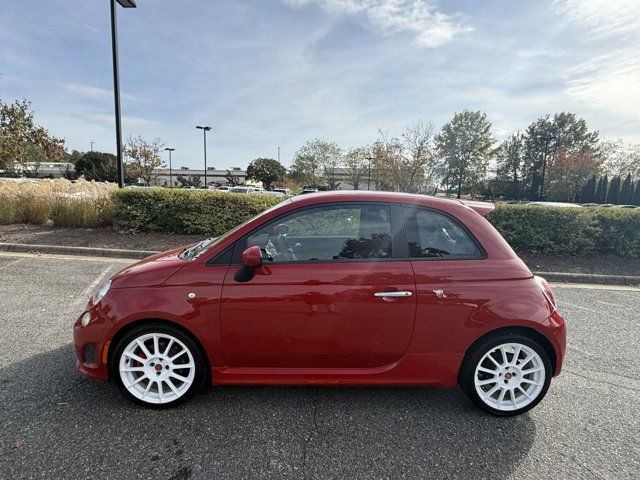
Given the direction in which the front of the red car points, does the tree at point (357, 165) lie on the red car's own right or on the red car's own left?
on the red car's own right

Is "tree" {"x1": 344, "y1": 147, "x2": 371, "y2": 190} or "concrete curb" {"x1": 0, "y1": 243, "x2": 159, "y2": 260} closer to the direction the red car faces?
the concrete curb

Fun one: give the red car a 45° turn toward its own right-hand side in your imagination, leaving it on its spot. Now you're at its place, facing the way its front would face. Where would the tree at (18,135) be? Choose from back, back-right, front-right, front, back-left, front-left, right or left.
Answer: front

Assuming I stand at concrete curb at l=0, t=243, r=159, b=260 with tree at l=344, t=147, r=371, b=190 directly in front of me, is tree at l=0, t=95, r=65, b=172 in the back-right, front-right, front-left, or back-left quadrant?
front-left

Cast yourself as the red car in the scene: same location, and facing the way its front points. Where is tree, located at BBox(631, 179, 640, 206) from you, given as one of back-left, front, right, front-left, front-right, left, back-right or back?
back-right

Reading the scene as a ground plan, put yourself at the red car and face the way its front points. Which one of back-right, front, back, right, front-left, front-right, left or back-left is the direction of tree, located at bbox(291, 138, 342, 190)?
right

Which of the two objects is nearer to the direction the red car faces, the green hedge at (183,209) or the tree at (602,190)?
the green hedge

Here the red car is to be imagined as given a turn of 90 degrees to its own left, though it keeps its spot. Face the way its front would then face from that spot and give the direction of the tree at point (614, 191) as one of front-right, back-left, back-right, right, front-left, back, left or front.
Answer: back-left

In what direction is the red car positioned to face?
to the viewer's left

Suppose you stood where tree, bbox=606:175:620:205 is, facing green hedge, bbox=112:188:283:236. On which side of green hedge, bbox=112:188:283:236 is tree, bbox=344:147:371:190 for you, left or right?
right

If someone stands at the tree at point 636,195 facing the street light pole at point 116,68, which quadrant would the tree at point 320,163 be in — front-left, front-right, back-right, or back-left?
front-right
